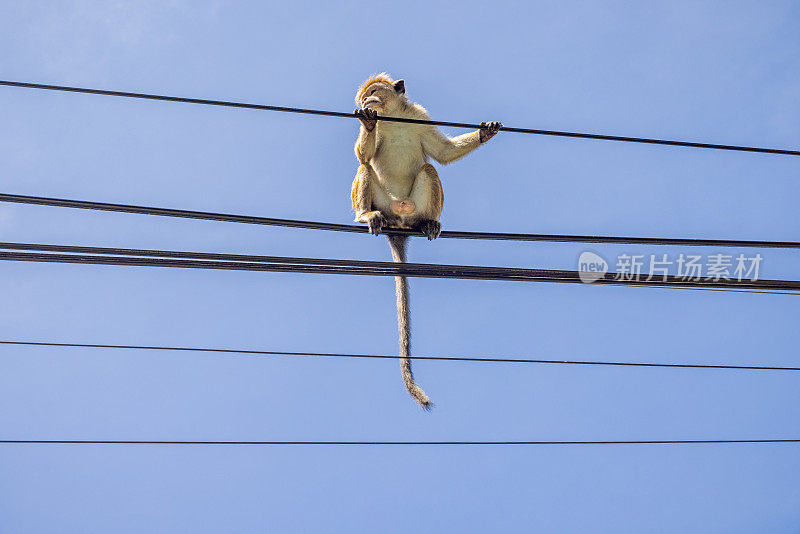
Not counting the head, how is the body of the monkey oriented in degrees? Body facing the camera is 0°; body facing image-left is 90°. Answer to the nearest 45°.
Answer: approximately 0°
